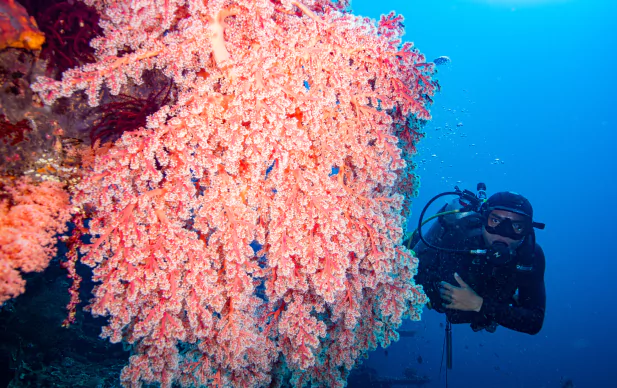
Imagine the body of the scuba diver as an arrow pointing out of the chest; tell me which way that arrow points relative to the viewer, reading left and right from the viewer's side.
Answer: facing the viewer and to the right of the viewer

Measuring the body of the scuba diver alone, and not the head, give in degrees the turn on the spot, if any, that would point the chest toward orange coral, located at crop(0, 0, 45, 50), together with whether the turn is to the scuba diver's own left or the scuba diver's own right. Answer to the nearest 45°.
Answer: approximately 90° to the scuba diver's own right

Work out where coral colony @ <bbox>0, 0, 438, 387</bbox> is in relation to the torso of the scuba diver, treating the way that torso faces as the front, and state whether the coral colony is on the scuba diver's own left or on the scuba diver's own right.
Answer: on the scuba diver's own right

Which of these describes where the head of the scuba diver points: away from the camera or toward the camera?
toward the camera

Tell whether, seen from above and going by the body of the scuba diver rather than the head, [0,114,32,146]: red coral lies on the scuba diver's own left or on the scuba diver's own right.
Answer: on the scuba diver's own right

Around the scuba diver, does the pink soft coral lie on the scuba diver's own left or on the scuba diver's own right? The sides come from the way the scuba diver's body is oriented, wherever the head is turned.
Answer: on the scuba diver's own right
